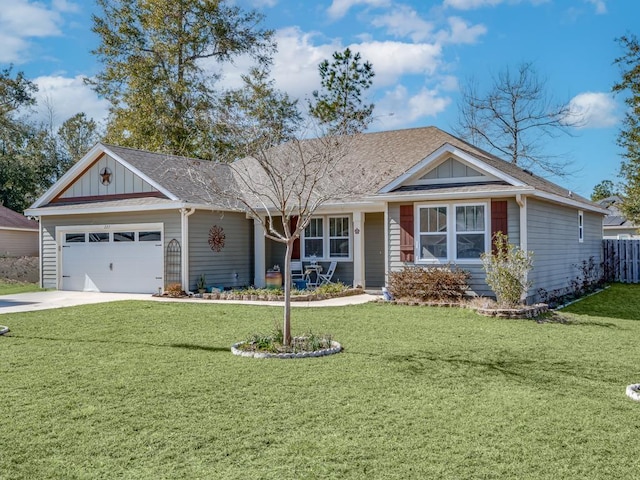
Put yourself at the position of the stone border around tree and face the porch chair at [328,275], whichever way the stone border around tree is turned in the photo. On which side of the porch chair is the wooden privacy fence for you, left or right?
right

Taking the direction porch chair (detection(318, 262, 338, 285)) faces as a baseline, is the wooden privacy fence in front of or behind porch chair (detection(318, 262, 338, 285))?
behind

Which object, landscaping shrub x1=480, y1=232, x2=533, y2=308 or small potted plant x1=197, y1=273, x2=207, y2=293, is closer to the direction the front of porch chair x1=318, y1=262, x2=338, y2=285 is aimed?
the small potted plant

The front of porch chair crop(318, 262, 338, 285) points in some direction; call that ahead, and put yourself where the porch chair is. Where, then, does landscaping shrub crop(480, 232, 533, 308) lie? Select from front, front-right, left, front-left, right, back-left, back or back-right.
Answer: left

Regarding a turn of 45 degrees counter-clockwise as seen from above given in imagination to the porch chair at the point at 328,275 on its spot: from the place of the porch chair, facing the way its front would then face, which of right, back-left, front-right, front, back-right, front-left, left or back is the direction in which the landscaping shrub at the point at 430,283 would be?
front-left

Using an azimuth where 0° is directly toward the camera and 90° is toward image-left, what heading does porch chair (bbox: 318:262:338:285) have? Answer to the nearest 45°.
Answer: approximately 45°

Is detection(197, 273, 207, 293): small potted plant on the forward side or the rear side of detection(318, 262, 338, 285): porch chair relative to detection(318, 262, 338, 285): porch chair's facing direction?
on the forward side

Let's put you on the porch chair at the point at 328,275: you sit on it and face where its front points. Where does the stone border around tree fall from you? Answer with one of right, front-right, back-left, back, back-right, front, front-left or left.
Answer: front-left

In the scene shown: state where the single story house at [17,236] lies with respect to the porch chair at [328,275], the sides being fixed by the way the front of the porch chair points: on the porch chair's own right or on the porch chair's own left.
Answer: on the porch chair's own right

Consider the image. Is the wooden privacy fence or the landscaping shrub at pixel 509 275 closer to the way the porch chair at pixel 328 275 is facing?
the landscaping shrub
